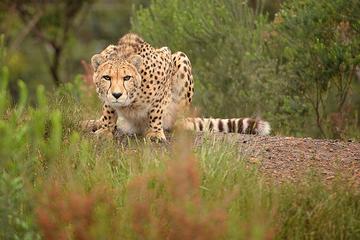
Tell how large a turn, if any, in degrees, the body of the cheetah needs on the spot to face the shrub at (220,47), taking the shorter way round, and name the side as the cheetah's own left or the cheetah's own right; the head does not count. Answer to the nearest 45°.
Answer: approximately 135° to the cheetah's own right

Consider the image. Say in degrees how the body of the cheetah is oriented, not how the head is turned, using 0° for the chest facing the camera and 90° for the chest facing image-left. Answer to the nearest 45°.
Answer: approximately 45°

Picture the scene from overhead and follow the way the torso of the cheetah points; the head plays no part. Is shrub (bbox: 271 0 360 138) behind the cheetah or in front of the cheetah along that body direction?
behind

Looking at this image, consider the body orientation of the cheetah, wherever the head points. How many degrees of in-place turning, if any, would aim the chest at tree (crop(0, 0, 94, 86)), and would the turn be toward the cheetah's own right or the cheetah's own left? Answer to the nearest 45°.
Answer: approximately 135° to the cheetah's own right
